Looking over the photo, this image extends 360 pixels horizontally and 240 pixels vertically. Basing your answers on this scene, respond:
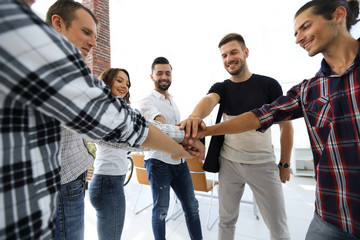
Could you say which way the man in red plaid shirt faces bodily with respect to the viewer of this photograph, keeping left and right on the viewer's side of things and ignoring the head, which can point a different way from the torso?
facing the viewer and to the left of the viewer

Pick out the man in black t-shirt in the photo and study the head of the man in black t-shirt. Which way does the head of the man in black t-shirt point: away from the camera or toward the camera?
toward the camera

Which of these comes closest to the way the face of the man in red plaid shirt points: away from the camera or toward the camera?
toward the camera

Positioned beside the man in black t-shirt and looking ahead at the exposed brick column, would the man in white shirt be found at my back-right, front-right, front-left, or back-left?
front-left
